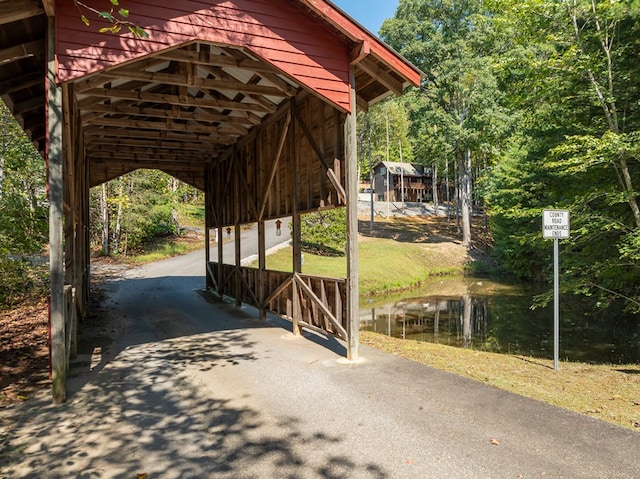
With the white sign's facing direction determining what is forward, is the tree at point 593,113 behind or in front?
behind

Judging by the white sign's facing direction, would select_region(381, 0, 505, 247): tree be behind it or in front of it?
behind

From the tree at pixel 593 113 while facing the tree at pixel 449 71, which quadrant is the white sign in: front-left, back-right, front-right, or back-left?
back-left

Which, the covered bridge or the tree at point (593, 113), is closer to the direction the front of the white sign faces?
the covered bridge

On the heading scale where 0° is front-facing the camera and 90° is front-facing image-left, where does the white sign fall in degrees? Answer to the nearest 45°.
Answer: approximately 0°

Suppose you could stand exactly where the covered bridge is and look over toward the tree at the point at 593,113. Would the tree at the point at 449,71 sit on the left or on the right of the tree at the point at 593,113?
left

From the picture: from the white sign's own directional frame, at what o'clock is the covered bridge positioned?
The covered bridge is roughly at 2 o'clock from the white sign.
